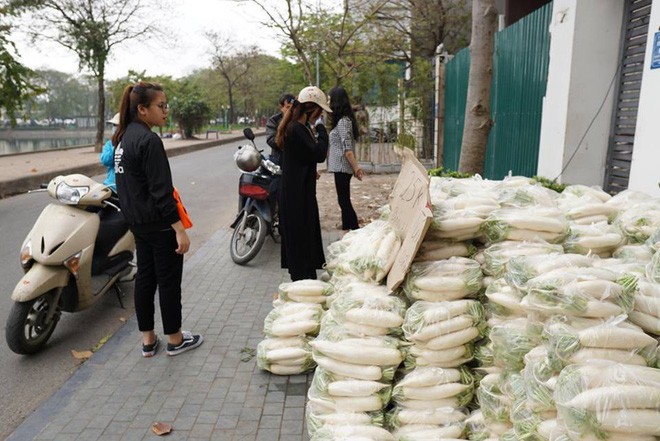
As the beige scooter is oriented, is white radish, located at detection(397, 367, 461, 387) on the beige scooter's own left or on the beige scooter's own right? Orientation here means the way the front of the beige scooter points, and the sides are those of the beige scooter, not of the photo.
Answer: on the beige scooter's own left

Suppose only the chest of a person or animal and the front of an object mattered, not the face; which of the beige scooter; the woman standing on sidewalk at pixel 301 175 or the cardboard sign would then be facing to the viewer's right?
the woman standing on sidewalk

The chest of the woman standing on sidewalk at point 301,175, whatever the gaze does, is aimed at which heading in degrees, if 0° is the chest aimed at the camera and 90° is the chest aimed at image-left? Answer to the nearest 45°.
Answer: approximately 270°

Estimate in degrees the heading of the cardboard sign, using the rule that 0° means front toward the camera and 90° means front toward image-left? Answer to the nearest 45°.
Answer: approximately 45°

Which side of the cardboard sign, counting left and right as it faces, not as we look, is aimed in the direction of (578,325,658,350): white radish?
left
